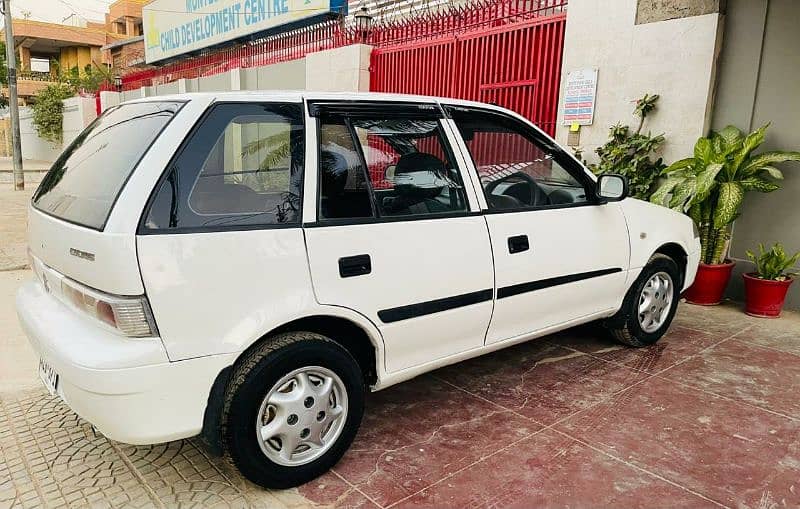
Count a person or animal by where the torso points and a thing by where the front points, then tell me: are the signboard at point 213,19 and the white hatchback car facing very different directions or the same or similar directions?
very different directions

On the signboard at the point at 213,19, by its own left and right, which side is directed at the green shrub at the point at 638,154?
left

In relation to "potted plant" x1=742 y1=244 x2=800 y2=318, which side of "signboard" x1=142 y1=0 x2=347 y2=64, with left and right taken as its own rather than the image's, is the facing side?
left

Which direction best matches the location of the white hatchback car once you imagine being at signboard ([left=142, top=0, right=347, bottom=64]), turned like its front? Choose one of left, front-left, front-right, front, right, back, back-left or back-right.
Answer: front-left

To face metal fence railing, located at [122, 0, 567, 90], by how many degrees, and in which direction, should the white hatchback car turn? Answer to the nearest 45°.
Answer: approximately 45° to its left

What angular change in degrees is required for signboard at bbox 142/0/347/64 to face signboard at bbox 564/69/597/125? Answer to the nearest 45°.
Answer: approximately 45° to its left

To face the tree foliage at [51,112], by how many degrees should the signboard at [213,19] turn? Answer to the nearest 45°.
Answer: approximately 90° to its right

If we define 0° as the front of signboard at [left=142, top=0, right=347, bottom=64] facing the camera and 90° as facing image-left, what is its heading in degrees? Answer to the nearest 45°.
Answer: approximately 45°

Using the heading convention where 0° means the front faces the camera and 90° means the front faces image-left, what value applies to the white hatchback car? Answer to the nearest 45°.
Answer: approximately 225°

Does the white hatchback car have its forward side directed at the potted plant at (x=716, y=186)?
yes
